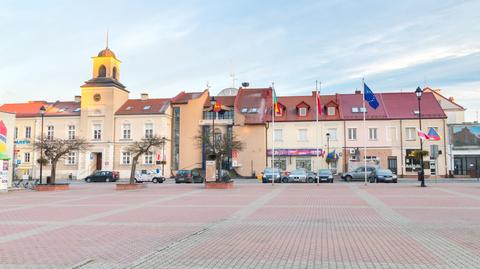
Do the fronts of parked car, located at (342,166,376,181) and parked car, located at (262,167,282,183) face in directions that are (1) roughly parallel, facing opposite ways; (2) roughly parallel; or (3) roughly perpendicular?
roughly perpendicular

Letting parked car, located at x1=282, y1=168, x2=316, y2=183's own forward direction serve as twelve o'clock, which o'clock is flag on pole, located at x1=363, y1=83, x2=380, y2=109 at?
The flag on pole is roughly at 8 o'clock from the parked car.

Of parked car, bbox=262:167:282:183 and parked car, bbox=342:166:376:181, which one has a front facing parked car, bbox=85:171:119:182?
parked car, bbox=342:166:376:181

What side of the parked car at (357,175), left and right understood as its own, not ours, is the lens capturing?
left

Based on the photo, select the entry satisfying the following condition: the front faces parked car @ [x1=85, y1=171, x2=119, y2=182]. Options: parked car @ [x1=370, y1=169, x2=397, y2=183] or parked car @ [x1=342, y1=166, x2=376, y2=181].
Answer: parked car @ [x1=342, y1=166, x2=376, y2=181]

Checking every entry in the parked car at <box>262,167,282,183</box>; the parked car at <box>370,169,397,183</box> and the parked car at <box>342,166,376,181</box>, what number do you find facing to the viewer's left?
1

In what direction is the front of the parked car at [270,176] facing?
toward the camera

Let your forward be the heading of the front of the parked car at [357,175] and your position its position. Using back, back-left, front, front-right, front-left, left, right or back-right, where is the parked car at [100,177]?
front

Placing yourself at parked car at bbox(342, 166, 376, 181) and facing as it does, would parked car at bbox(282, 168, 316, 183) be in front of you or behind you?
in front
